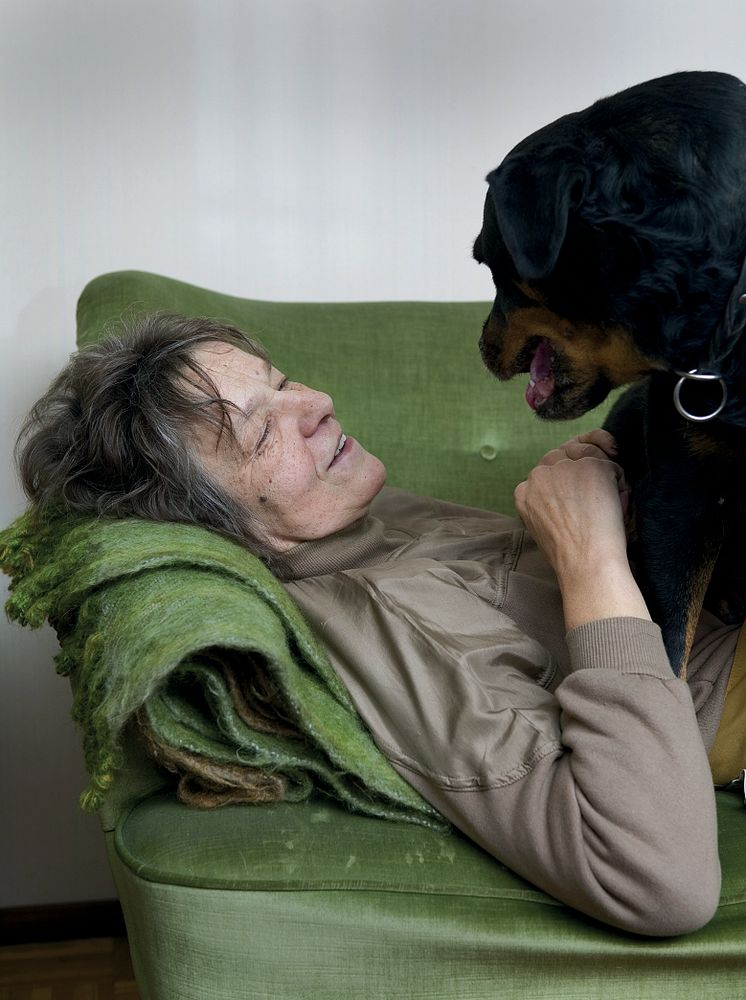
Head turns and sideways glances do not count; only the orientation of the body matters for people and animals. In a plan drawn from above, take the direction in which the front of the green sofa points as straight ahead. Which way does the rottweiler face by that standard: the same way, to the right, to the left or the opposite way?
to the right

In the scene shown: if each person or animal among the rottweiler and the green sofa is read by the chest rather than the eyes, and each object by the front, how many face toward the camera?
1

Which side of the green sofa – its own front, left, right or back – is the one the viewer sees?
front

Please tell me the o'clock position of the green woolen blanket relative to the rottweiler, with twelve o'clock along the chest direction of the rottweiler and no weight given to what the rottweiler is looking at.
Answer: The green woolen blanket is roughly at 11 o'clock from the rottweiler.

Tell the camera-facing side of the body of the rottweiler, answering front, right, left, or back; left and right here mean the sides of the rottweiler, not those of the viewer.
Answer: left
